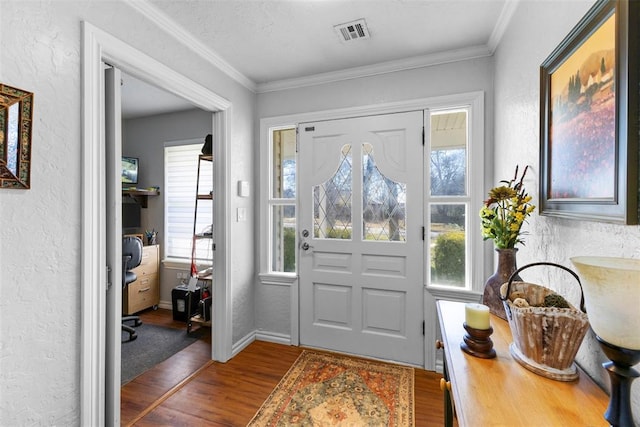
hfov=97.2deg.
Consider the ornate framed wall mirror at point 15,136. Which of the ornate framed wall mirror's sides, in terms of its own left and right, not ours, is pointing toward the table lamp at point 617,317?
front

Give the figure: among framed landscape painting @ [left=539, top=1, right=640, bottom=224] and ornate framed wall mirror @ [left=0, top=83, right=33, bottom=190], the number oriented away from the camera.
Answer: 0

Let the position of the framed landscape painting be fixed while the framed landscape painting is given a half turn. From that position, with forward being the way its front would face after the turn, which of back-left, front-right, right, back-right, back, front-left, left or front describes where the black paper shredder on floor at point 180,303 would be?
back-left

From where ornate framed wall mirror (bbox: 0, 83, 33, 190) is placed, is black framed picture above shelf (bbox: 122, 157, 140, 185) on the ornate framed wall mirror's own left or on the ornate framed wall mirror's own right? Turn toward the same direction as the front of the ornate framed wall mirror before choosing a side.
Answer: on the ornate framed wall mirror's own left

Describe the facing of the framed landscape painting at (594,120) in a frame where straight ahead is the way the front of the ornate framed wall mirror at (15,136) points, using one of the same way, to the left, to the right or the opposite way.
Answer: the opposite way

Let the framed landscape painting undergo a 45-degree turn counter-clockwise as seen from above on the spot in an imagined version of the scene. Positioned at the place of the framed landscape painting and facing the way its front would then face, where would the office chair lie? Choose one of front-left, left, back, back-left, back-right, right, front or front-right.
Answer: right

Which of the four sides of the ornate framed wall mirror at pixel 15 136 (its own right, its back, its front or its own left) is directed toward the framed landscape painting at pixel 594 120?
front

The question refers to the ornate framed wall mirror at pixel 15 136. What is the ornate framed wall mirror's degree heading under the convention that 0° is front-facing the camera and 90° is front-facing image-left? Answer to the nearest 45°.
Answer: approximately 315°

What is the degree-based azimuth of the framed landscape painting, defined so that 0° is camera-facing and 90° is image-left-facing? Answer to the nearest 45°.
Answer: approximately 45°

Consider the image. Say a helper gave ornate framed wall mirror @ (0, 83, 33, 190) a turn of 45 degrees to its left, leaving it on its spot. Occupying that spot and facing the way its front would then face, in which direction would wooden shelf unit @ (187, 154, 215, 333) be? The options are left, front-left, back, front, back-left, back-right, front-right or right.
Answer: front-left

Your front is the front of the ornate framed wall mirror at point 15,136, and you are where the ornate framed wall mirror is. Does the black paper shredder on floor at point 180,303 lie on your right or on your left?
on your left
